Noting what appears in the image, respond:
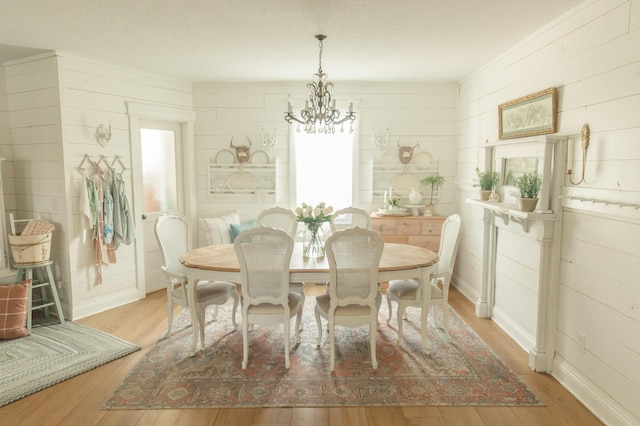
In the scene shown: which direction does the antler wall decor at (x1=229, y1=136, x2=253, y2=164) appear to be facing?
toward the camera

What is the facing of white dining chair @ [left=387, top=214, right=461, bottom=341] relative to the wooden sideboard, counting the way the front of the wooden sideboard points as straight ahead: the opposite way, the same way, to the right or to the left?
to the right

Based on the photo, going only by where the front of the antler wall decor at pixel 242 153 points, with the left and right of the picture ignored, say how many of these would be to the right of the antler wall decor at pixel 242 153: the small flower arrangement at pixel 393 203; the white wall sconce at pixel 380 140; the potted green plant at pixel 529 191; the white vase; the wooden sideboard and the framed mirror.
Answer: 0

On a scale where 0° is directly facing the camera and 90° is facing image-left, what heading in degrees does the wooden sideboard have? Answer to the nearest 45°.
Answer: approximately 0°

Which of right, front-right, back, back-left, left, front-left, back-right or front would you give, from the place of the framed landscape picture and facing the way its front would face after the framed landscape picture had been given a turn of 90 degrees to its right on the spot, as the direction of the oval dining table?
left

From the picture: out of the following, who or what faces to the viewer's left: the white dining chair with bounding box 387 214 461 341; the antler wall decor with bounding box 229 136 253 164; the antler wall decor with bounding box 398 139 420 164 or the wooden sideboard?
the white dining chair

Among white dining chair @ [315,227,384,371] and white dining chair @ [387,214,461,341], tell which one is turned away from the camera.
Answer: white dining chair @ [315,227,384,371]

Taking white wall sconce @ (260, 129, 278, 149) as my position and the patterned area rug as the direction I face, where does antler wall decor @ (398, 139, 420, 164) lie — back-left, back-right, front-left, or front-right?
front-left

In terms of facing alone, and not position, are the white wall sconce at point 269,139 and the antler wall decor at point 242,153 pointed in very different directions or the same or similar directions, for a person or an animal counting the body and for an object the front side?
same or similar directions

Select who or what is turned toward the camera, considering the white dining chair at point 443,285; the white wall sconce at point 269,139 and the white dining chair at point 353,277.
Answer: the white wall sconce

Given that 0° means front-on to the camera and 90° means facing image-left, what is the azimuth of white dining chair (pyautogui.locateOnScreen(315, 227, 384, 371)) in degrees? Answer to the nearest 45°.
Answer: approximately 180°

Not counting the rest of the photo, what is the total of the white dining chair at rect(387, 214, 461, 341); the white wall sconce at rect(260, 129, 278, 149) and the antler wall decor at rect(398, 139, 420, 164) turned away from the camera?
0

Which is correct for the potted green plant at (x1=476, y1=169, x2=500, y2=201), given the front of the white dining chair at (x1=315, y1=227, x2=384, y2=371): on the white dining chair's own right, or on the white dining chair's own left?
on the white dining chair's own right

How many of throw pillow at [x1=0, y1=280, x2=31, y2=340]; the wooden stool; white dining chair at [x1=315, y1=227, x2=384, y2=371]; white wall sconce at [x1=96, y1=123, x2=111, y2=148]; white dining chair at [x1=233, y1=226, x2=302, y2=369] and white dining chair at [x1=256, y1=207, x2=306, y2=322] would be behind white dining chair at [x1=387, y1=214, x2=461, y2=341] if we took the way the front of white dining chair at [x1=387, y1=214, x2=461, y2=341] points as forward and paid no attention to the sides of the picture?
0

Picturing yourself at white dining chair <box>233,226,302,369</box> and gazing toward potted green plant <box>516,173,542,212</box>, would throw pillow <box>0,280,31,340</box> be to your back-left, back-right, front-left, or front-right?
back-left

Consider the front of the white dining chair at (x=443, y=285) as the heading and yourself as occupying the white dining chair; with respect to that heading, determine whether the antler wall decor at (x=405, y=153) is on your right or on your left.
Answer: on your right

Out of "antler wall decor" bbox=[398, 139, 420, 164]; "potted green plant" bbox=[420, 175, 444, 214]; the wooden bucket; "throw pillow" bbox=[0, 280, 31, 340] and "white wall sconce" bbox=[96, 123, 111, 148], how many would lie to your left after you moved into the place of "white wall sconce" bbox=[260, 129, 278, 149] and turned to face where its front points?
2

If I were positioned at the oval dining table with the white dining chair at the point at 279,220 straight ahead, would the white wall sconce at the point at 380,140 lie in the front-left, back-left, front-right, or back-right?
front-right

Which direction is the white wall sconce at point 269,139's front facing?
toward the camera

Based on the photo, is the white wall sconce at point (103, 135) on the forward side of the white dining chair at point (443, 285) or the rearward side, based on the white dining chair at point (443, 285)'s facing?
on the forward side

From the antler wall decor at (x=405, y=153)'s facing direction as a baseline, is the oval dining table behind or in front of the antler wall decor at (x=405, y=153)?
in front

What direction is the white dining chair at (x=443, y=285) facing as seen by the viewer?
to the viewer's left
